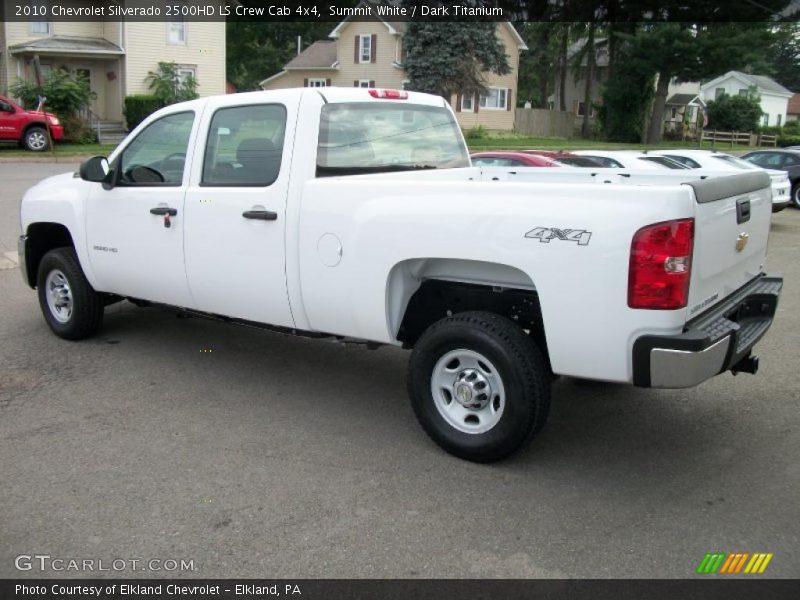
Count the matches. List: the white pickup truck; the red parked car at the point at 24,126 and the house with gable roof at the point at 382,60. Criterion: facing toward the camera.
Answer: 1

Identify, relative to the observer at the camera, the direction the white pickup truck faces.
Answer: facing away from the viewer and to the left of the viewer

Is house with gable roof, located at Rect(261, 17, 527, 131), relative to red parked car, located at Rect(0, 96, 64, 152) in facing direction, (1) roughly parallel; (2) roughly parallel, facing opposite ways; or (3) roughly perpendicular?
roughly perpendicular

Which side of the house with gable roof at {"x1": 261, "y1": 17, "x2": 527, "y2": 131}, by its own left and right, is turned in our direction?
front

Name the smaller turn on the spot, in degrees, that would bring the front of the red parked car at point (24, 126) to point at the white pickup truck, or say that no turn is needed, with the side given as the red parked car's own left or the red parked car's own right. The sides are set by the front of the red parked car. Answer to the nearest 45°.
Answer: approximately 90° to the red parked car's own right

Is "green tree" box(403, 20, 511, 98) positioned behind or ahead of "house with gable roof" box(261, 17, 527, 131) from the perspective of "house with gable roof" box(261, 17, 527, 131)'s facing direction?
ahead

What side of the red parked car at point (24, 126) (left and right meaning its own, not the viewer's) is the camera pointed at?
right

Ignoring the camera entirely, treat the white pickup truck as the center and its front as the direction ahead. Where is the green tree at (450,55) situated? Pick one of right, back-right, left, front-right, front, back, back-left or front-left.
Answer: front-right

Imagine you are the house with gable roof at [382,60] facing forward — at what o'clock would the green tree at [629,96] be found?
The green tree is roughly at 9 o'clock from the house with gable roof.
